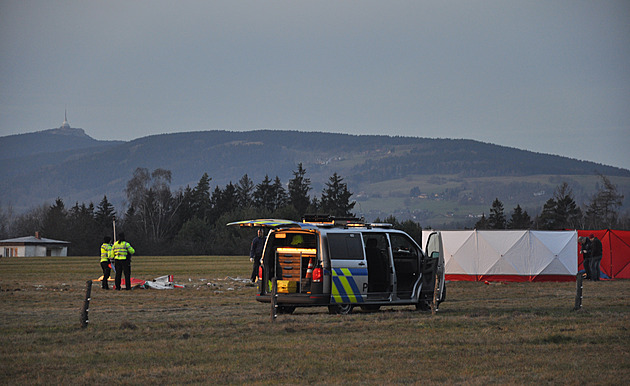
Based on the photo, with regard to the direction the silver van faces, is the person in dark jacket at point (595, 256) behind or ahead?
ahead

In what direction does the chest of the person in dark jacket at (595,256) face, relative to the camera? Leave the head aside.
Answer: to the viewer's left

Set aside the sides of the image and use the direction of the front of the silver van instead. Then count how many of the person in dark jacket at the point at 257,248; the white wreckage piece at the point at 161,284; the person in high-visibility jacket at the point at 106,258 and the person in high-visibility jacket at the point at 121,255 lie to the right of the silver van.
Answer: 0

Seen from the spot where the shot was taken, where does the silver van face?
facing away from the viewer and to the right of the viewer

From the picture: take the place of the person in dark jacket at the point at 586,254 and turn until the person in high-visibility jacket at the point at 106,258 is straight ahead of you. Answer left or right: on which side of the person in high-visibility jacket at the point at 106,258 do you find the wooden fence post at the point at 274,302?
left

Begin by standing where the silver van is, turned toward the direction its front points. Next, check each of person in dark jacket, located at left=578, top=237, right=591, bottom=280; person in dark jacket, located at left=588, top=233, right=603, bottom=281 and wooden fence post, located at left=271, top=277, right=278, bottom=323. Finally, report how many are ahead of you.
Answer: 2

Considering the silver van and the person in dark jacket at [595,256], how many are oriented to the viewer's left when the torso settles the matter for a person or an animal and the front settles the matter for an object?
1

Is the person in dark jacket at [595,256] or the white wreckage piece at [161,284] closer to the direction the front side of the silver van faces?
the person in dark jacket

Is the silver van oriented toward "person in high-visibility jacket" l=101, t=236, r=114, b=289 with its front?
no
